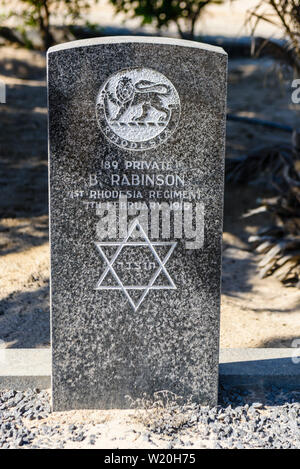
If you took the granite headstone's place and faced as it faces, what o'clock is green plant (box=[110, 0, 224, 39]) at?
The green plant is roughly at 6 o'clock from the granite headstone.

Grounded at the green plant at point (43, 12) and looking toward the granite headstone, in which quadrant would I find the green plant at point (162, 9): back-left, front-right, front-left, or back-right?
front-left

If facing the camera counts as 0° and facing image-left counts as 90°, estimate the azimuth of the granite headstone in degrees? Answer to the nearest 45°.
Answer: approximately 0°

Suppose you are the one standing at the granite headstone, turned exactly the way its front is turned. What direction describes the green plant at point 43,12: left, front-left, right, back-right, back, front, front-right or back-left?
back

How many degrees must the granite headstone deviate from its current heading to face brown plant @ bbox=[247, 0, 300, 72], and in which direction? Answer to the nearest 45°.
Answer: approximately 135° to its left

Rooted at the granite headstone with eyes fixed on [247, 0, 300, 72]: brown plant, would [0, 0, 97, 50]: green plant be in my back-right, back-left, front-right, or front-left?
front-left
